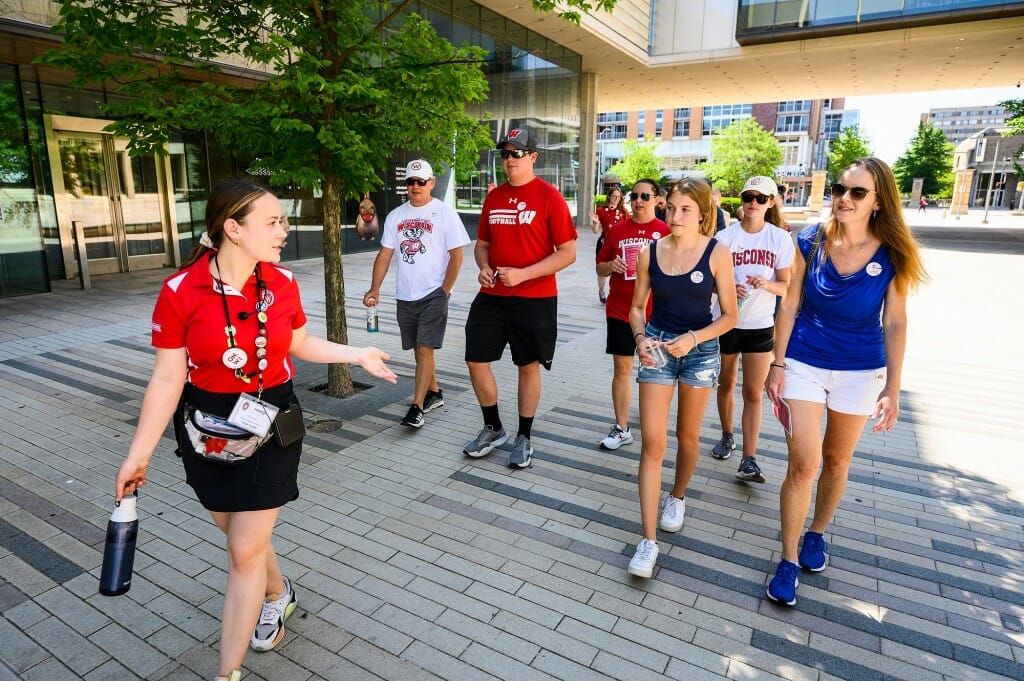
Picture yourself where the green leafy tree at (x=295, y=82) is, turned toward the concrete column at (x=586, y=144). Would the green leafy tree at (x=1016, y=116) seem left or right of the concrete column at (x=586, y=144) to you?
right

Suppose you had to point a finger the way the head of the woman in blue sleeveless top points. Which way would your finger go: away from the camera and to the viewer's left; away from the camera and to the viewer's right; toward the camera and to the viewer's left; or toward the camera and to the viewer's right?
toward the camera and to the viewer's left

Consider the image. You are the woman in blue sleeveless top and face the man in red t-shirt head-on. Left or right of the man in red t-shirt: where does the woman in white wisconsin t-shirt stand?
right

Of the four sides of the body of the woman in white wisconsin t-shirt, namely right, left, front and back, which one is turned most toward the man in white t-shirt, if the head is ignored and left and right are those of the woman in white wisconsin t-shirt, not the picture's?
right

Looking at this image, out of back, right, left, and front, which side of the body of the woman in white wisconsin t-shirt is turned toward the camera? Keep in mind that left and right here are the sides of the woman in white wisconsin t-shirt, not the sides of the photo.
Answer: front

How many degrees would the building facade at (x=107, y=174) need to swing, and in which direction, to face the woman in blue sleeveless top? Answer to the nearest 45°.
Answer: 0° — it already faces them

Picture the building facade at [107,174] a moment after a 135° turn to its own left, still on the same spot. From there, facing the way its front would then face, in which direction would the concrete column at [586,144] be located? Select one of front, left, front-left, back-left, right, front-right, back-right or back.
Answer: front-right

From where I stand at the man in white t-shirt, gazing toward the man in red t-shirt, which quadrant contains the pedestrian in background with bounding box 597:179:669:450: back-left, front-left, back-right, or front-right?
front-left

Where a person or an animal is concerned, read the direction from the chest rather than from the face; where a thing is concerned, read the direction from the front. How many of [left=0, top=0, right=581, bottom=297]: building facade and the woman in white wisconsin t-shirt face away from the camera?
0

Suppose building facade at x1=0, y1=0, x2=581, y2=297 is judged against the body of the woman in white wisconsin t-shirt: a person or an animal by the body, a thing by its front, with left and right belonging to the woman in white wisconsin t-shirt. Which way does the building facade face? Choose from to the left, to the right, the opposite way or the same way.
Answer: to the left

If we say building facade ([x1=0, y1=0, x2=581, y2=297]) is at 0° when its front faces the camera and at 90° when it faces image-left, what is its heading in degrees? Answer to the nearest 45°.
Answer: approximately 315°
